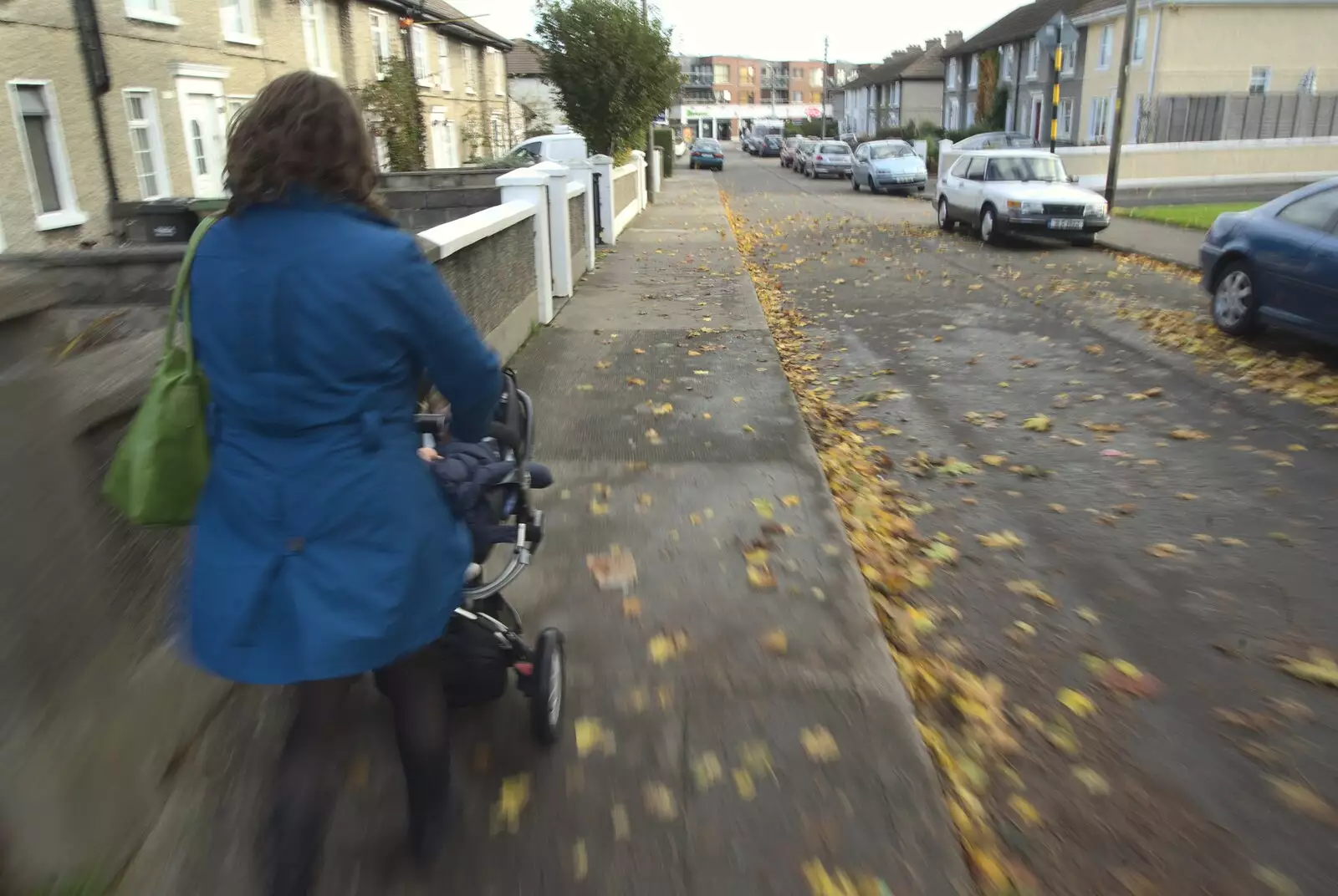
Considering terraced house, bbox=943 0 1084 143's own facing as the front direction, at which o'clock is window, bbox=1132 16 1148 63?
The window is roughly at 10 o'clock from the terraced house.

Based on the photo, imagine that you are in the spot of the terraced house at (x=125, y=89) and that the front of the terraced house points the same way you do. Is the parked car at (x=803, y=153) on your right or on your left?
on your left

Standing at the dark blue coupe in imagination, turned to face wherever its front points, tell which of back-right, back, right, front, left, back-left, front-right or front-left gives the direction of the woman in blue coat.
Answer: front-right

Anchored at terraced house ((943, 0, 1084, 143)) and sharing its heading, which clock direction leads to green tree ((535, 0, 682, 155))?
The green tree is roughly at 11 o'clock from the terraced house.

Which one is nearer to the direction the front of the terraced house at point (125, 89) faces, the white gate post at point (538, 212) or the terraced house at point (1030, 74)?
the white gate post

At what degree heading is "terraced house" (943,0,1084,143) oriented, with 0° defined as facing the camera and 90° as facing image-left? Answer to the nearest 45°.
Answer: approximately 45°

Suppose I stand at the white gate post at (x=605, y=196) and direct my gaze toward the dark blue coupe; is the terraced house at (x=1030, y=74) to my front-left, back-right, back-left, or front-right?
back-left

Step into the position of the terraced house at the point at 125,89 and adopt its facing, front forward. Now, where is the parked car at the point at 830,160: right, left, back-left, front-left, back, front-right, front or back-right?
left

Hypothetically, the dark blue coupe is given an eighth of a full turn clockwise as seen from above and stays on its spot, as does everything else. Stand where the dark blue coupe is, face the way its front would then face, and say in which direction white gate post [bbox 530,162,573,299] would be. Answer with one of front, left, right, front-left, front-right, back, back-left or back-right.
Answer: right

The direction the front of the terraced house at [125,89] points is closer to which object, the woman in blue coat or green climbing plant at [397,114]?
the woman in blue coat

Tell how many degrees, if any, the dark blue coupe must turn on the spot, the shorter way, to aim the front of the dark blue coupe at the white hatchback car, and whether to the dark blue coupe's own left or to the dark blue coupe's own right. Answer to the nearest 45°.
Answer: approximately 180°

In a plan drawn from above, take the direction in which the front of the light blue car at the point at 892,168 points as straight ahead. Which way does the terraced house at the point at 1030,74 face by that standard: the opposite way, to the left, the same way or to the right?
to the right

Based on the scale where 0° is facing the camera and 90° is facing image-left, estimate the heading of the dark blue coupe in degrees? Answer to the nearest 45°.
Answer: approximately 315°

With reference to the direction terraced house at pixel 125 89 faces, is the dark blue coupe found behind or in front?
in front

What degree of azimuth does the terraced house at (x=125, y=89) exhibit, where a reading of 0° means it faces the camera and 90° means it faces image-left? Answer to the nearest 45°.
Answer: approximately 315°

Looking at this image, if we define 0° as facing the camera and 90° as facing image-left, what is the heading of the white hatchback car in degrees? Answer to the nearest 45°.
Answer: approximately 315°

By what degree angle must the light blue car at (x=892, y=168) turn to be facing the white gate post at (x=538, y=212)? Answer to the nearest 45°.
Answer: approximately 45° to its right

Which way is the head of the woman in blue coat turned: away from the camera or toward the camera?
away from the camera
